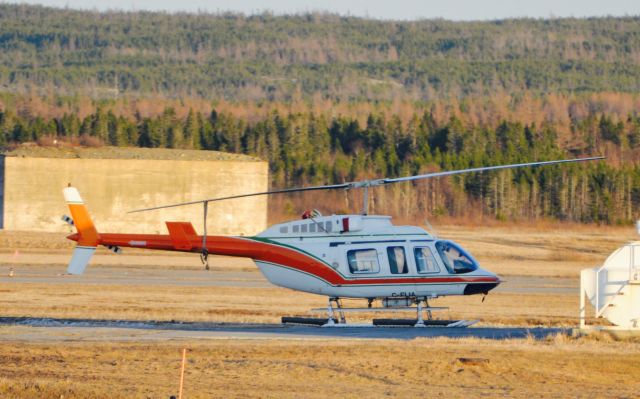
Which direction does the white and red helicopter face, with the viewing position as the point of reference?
facing to the right of the viewer
